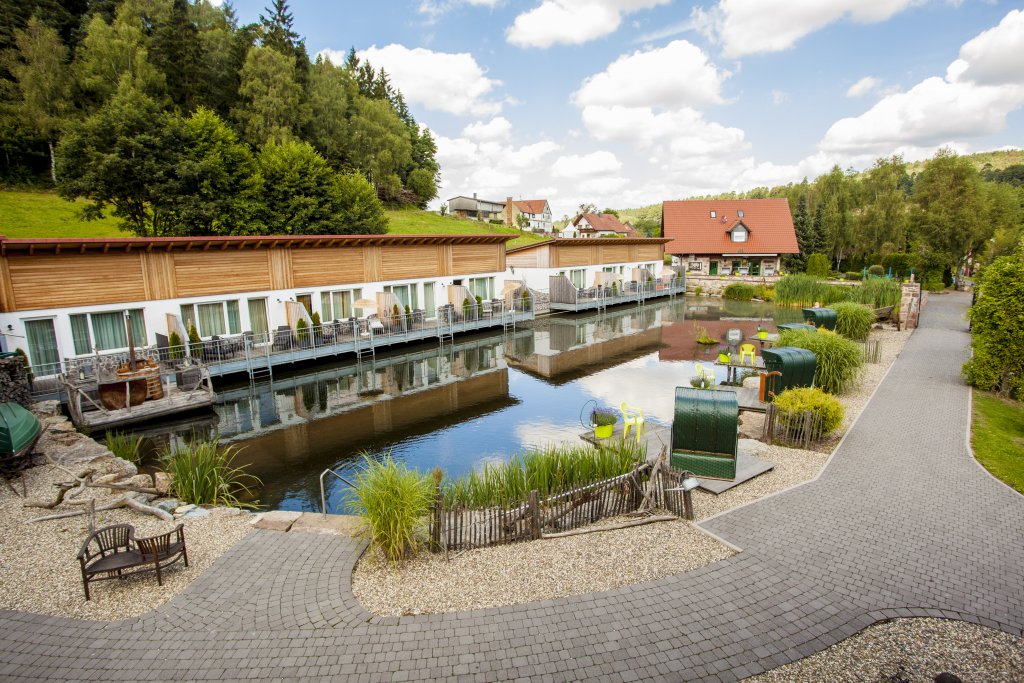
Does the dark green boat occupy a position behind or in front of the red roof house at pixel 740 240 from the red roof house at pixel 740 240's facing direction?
in front

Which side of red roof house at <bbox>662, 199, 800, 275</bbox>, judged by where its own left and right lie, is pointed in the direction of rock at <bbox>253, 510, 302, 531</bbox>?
front

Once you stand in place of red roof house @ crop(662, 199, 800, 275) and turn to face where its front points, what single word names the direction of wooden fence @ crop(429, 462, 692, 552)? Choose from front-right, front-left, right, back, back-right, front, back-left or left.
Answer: front

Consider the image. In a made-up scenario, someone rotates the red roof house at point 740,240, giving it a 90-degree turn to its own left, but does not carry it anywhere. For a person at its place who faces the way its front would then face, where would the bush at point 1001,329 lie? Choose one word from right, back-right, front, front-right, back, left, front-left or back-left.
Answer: right

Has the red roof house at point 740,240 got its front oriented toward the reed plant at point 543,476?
yes

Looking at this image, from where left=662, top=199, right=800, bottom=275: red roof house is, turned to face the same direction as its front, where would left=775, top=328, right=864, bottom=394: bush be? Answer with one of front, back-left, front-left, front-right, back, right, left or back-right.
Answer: front

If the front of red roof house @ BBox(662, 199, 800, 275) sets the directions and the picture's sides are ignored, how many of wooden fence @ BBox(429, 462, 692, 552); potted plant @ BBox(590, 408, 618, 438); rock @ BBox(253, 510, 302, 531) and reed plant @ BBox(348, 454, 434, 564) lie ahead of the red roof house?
4

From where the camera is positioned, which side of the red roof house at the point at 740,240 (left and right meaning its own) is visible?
front

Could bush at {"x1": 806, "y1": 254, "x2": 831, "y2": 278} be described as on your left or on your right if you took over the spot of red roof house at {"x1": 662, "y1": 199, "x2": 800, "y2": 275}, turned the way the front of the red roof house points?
on your left

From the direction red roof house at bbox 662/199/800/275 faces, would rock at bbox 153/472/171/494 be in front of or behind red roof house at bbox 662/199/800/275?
in front

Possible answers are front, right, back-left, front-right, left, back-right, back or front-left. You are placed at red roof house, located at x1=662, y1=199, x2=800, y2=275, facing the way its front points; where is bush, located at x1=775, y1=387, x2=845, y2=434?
front

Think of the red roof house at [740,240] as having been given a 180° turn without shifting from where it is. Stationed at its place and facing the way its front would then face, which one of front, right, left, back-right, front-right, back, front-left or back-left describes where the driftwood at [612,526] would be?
back

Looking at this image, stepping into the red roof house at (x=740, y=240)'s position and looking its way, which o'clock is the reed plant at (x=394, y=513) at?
The reed plant is roughly at 12 o'clock from the red roof house.

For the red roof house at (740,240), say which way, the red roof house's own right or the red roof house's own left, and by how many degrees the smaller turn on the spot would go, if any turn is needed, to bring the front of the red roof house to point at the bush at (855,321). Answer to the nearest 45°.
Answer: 0° — it already faces it
